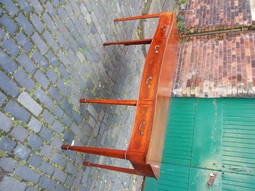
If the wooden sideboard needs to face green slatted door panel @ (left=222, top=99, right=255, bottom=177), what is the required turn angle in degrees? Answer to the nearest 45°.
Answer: approximately 135° to its left

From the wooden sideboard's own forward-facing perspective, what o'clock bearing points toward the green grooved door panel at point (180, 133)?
The green grooved door panel is roughly at 7 o'clock from the wooden sideboard.

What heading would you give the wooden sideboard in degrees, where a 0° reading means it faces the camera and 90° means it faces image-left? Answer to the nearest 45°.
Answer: approximately 0°
